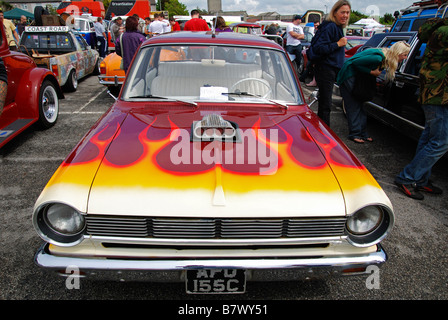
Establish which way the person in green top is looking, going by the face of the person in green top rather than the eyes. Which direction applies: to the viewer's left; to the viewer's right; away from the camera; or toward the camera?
to the viewer's right

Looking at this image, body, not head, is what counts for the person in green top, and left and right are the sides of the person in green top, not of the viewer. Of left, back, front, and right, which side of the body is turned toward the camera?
right

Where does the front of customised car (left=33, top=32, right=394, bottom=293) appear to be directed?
toward the camera

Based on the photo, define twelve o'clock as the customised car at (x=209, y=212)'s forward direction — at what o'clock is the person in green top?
The person in green top is roughly at 7 o'clock from the customised car.

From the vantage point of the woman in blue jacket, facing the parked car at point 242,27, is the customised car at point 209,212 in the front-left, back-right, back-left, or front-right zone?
back-left
